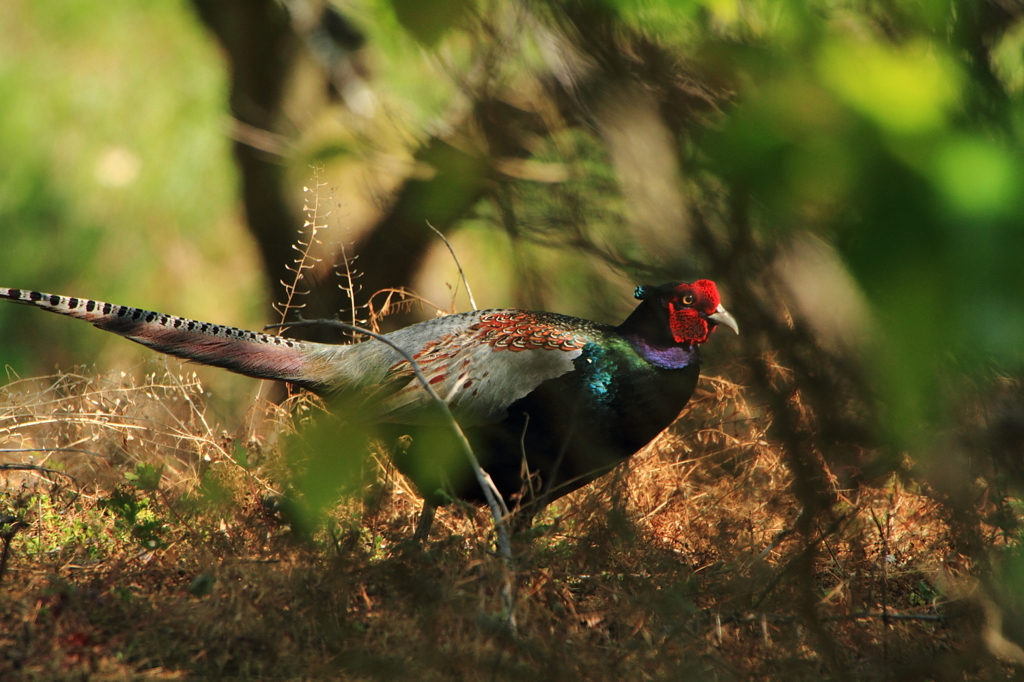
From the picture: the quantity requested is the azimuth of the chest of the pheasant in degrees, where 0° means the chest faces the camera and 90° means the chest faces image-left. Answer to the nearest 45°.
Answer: approximately 270°

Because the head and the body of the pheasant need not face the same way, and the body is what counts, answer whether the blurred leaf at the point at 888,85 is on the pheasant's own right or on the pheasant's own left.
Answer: on the pheasant's own right
